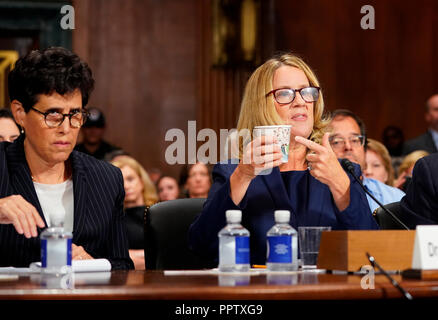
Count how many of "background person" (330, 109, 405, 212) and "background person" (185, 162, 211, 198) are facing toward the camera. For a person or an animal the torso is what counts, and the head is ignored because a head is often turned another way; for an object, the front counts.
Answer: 2

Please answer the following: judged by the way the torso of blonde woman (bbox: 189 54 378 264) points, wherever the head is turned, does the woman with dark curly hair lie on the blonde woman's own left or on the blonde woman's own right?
on the blonde woman's own right

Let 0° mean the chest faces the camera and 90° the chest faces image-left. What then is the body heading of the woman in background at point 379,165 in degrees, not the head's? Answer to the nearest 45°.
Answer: approximately 45°

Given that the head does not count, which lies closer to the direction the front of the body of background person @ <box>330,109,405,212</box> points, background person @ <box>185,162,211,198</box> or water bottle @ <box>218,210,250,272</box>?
the water bottle

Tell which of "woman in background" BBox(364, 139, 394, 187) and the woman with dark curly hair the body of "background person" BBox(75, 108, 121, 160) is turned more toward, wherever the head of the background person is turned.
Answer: the woman with dark curly hair

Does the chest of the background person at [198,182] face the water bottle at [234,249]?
yes

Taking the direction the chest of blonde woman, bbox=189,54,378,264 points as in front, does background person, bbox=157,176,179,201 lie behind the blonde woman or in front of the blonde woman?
behind

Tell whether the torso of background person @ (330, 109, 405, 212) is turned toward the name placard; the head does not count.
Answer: yes

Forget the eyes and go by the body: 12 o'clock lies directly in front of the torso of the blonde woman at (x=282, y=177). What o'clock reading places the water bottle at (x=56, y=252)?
The water bottle is roughly at 3 o'clock from the blonde woman.

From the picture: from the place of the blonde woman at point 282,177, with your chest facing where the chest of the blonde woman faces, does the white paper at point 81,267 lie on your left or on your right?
on your right
